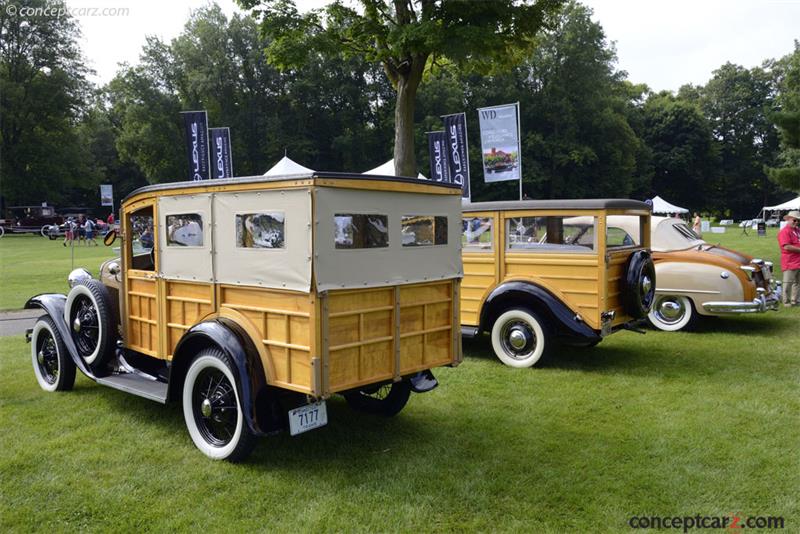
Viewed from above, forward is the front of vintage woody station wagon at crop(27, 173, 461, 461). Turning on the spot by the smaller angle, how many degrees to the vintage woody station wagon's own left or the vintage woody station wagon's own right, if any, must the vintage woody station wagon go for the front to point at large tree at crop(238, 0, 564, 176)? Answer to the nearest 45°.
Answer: approximately 45° to the vintage woody station wagon's own right

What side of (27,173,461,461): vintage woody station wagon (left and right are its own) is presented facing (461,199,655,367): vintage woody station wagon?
right

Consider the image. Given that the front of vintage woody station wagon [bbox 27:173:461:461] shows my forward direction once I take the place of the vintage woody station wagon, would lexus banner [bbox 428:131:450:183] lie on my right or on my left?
on my right

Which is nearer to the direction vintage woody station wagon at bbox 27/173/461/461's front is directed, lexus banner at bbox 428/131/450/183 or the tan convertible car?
the lexus banner

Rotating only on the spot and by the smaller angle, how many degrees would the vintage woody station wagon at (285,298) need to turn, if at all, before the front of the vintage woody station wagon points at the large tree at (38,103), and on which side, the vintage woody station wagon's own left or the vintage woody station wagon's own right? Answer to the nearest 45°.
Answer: approximately 45° to the vintage woody station wagon's own right

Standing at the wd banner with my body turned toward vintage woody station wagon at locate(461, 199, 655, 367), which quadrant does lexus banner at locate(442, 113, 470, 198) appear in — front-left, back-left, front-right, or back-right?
back-right

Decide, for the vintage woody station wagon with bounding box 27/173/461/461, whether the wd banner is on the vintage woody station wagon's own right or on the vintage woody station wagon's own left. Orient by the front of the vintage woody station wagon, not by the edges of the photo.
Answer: on the vintage woody station wagon's own right

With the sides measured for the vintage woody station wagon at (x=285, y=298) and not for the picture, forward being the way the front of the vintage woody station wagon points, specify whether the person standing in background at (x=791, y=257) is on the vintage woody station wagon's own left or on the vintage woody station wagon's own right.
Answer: on the vintage woody station wagon's own right

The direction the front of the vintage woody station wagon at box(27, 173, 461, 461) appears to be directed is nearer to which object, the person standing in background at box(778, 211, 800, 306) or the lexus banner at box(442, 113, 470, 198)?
the lexus banner

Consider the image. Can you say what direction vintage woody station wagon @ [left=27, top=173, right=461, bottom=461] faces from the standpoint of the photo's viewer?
facing away from the viewer and to the left of the viewer
